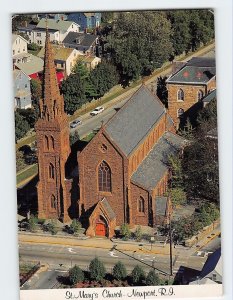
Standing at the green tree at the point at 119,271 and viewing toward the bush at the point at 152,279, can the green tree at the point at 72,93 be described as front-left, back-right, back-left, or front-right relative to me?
back-left

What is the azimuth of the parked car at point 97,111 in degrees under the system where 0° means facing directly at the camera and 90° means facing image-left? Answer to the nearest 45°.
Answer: approximately 45°

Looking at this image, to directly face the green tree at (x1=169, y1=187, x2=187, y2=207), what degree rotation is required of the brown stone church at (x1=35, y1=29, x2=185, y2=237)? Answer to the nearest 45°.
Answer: approximately 135° to its left

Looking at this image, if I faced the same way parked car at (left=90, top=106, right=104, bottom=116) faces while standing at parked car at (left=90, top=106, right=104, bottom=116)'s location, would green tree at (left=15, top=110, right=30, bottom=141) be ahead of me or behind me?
ahead

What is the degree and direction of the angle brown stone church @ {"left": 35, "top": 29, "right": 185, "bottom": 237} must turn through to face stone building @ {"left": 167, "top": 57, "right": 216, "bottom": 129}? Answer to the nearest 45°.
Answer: approximately 135° to its left

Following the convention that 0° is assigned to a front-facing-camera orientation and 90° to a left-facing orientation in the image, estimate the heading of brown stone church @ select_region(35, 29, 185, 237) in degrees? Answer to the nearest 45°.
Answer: approximately 45°
